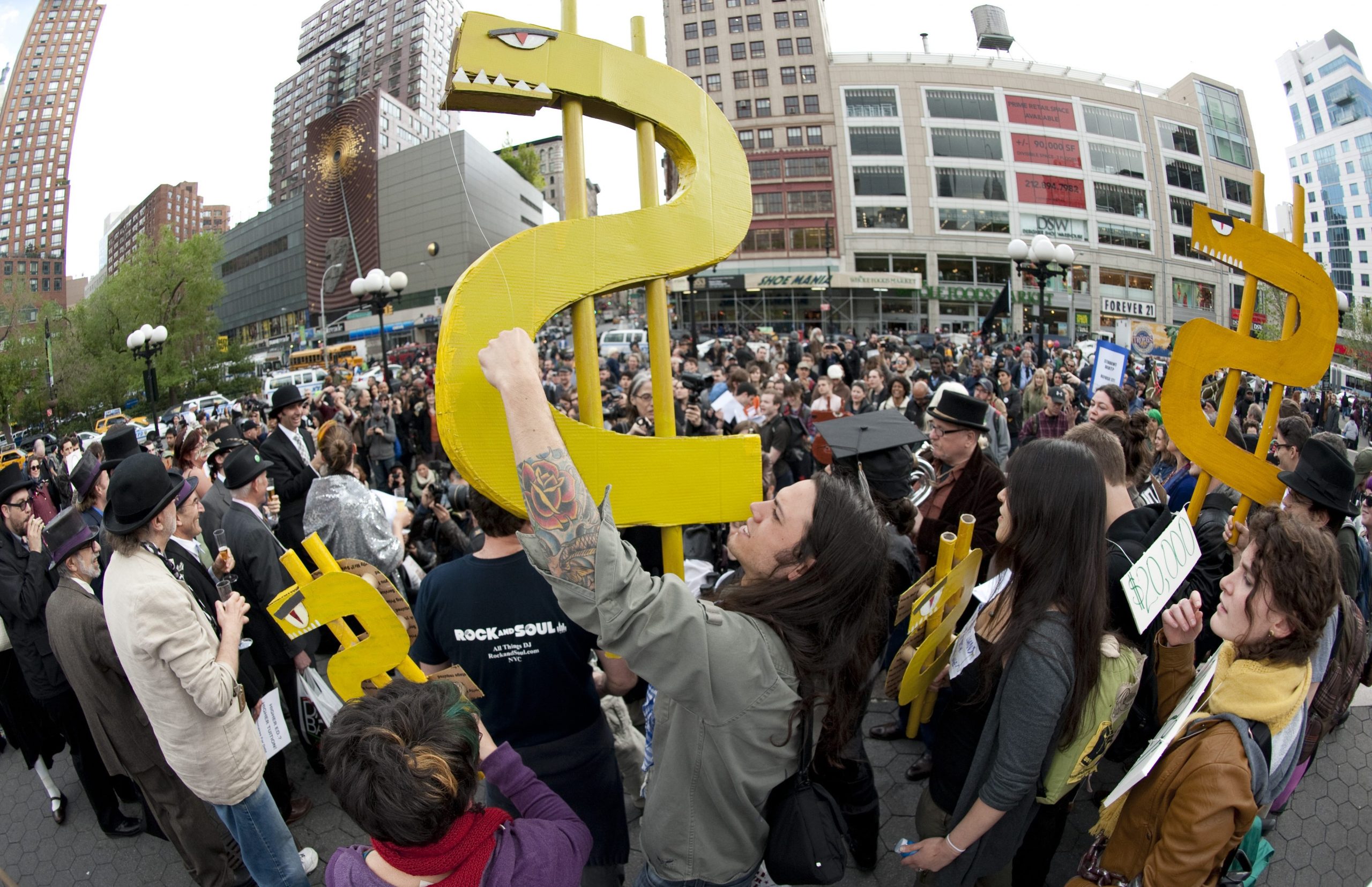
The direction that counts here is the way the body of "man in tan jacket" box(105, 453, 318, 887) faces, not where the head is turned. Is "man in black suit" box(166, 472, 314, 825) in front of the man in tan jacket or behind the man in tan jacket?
in front

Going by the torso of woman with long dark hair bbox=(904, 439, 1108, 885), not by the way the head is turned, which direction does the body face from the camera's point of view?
to the viewer's left

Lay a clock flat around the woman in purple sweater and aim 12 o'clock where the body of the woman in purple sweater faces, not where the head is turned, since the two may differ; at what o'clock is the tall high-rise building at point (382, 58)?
The tall high-rise building is roughly at 12 o'clock from the woman in purple sweater.

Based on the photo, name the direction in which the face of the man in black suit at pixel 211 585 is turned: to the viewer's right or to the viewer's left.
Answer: to the viewer's right

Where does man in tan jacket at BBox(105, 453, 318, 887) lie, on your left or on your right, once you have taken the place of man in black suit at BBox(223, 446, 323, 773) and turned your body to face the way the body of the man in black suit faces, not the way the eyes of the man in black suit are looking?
on your right

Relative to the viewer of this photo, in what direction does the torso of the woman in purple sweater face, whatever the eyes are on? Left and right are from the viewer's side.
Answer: facing away from the viewer

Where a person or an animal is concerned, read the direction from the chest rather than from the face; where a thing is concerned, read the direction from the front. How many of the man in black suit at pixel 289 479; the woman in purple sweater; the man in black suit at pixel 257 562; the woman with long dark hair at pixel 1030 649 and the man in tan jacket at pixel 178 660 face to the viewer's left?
1

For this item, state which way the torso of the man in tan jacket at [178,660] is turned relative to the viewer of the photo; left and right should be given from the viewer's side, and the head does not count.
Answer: facing away from the viewer and to the right of the viewer

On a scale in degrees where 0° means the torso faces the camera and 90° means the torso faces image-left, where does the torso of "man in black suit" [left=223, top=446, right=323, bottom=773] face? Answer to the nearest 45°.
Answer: approximately 270°

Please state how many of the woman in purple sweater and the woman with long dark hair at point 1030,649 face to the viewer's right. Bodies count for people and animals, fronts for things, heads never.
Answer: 0

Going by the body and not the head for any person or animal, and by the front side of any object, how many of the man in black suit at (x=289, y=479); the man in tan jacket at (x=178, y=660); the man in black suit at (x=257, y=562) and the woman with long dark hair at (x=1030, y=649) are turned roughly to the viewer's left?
1

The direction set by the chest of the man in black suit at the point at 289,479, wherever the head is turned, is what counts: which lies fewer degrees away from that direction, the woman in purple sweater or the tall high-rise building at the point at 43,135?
the woman in purple sweater

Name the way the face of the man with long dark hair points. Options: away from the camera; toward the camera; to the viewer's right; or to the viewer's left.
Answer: to the viewer's left

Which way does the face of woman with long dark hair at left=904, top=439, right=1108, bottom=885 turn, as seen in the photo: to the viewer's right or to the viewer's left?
to the viewer's left

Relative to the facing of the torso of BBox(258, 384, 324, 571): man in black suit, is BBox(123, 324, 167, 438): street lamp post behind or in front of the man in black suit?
behind
